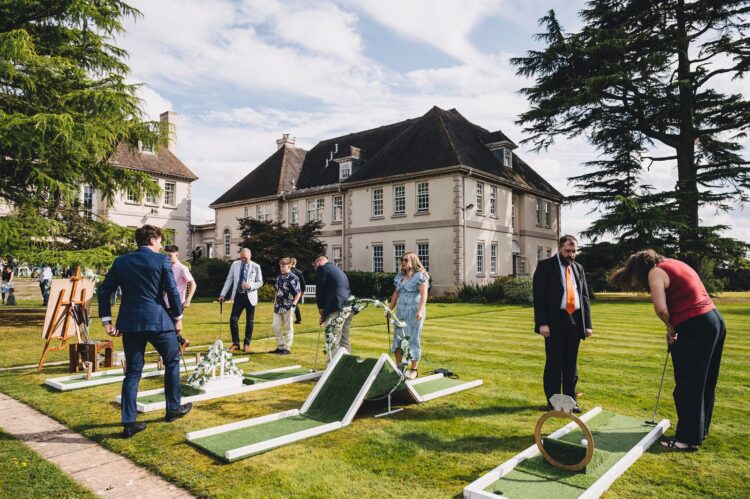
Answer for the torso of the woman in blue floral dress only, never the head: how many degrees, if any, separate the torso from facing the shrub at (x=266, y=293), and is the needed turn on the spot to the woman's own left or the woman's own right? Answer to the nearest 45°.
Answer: approximately 135° to the woman's own right

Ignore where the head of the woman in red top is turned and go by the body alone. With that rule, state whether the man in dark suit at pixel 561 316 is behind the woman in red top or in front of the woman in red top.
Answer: in front

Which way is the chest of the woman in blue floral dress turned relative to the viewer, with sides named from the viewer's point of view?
facing the viewer and to the left of the viewer

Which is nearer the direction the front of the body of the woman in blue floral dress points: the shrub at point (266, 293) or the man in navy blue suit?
the man in navy blue suit

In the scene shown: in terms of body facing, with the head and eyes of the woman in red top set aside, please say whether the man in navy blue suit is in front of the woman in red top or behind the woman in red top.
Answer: in front

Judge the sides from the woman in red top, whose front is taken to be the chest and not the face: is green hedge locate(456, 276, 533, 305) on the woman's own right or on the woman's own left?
on the woman's own right

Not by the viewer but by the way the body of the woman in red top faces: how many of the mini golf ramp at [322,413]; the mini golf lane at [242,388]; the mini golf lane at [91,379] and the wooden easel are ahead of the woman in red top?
4

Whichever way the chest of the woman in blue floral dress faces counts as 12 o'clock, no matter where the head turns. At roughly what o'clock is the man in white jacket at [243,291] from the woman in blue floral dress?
The man in white jacket is roughly at 3 o'clock from the woman in blue floral dress.

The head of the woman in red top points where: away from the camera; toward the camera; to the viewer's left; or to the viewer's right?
to the viewer's left

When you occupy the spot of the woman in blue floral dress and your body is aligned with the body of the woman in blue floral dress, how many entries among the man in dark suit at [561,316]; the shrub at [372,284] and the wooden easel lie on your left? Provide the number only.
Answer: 1

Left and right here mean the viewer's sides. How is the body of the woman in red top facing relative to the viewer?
facing to the left of the viewer

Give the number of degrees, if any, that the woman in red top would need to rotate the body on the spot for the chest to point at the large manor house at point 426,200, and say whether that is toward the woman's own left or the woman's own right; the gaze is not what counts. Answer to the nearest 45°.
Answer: approximately 45° to the woman's own right

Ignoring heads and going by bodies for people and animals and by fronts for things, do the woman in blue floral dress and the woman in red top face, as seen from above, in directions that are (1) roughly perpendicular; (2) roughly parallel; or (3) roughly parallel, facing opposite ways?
roughly perpendicular

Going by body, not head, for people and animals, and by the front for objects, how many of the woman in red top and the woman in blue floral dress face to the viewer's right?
0

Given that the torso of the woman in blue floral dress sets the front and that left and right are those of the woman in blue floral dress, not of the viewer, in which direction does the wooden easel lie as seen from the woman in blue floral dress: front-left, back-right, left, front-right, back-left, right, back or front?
front-right
